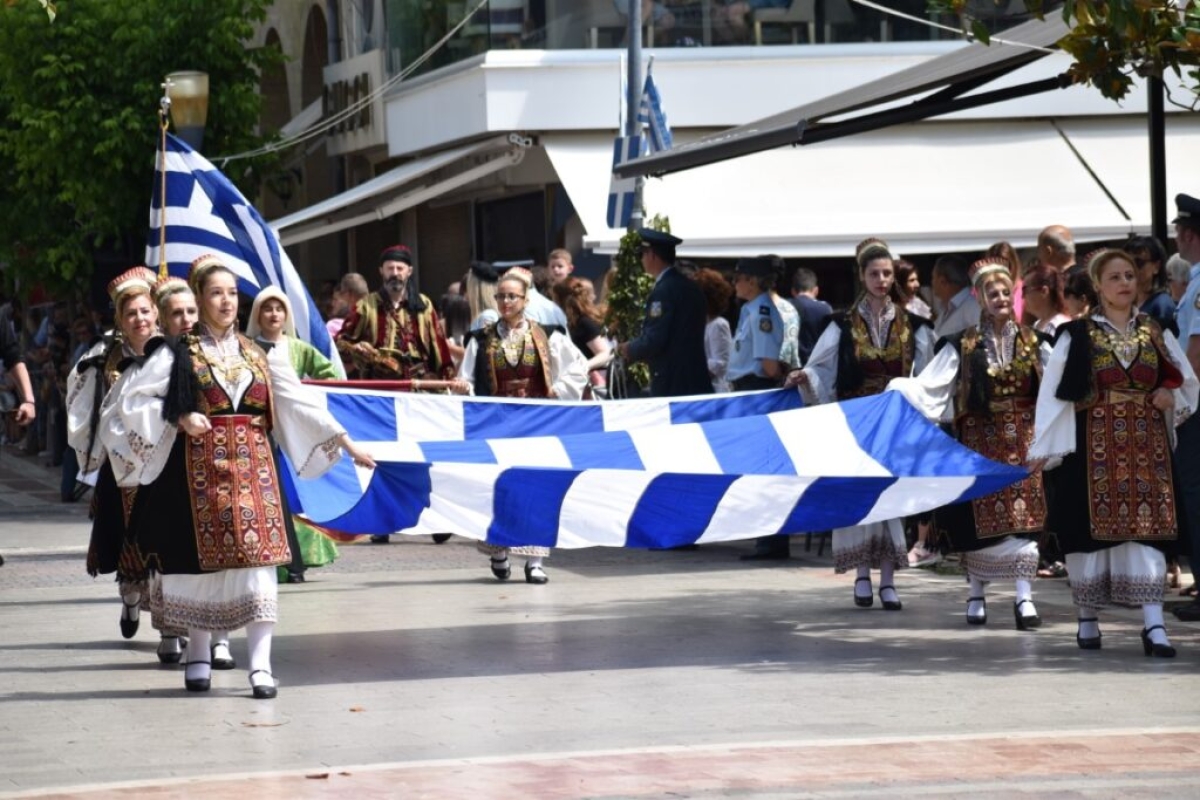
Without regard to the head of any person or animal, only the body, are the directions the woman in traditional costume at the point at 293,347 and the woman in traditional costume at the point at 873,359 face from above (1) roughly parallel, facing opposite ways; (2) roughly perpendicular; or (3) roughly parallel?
roughly parallel

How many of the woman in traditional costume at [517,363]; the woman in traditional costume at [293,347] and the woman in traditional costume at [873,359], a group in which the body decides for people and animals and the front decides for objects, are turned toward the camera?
3

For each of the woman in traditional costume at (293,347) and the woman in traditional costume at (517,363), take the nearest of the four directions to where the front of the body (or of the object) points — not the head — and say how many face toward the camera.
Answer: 2

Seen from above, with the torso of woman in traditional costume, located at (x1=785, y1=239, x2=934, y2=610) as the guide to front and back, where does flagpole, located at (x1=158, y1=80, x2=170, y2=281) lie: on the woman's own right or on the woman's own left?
on the woman's own right

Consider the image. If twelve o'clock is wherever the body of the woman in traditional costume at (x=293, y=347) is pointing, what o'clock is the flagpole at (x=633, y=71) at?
The flagpole is roughly at 7 o'clock from the woman in traditional costume.

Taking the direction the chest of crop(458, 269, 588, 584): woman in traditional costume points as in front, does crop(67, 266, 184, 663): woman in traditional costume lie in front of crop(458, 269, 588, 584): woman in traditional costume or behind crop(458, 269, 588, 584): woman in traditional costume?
in front

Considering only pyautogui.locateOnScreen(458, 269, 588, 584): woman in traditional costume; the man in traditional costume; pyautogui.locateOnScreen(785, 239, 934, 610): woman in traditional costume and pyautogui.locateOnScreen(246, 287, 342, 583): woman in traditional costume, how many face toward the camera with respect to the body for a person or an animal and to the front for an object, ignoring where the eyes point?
4

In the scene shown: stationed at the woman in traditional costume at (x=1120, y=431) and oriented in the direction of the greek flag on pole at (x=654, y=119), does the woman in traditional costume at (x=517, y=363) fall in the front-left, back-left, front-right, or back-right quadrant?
front-left

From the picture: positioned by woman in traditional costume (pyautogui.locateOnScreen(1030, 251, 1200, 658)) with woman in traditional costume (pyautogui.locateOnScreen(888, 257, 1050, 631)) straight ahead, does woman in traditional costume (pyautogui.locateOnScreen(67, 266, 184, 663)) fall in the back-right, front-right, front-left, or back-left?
front-left

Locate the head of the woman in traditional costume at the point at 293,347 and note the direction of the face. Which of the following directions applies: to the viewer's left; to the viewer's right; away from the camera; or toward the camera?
toward the camera

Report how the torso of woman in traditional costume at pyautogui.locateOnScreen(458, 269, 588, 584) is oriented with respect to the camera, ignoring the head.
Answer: toward the camera

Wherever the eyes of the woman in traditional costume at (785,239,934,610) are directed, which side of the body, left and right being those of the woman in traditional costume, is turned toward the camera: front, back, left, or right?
front

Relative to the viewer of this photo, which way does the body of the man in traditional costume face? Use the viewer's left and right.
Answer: facing the viewer

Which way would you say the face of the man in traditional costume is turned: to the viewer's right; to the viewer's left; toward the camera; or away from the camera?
toward the camera

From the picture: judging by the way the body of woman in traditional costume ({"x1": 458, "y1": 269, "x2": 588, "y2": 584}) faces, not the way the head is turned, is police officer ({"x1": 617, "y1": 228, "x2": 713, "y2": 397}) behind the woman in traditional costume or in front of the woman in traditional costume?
behind

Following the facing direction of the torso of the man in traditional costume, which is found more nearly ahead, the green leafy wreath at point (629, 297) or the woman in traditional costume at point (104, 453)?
the woman in traditional costume

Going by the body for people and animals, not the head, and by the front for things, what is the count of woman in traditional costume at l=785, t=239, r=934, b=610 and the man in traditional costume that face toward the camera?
2

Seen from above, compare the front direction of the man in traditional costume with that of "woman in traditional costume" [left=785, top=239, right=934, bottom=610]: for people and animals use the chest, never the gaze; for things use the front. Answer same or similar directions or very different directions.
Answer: same or similar directions
